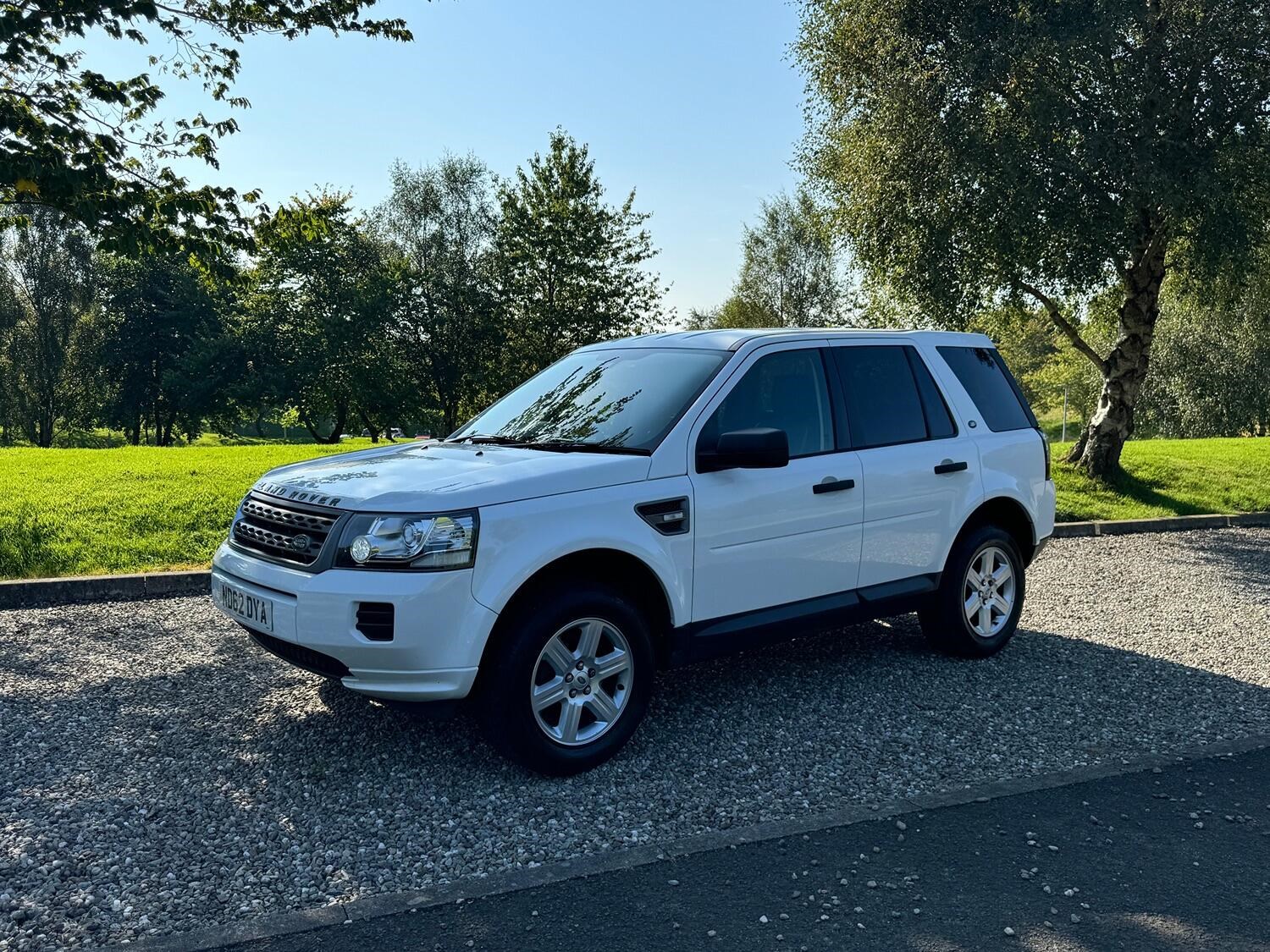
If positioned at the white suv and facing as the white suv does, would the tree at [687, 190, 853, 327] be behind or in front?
behind

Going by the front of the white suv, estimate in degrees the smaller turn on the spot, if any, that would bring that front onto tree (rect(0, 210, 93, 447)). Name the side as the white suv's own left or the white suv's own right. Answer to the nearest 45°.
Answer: approximately 90° to the white suv's own right

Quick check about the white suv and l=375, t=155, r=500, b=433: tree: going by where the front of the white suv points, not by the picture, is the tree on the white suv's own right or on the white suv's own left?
on the white suv's own right

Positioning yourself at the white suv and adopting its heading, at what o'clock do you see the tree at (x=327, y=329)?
The tree is roughly at 4 o'clock from the white suv.

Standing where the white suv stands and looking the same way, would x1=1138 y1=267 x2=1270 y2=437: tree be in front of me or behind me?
behind

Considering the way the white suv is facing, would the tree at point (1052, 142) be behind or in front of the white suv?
behind

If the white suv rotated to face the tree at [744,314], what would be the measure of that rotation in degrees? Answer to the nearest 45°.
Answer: approximately 135° to its right

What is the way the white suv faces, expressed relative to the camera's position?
facing the viewer and to the left of the viewer
